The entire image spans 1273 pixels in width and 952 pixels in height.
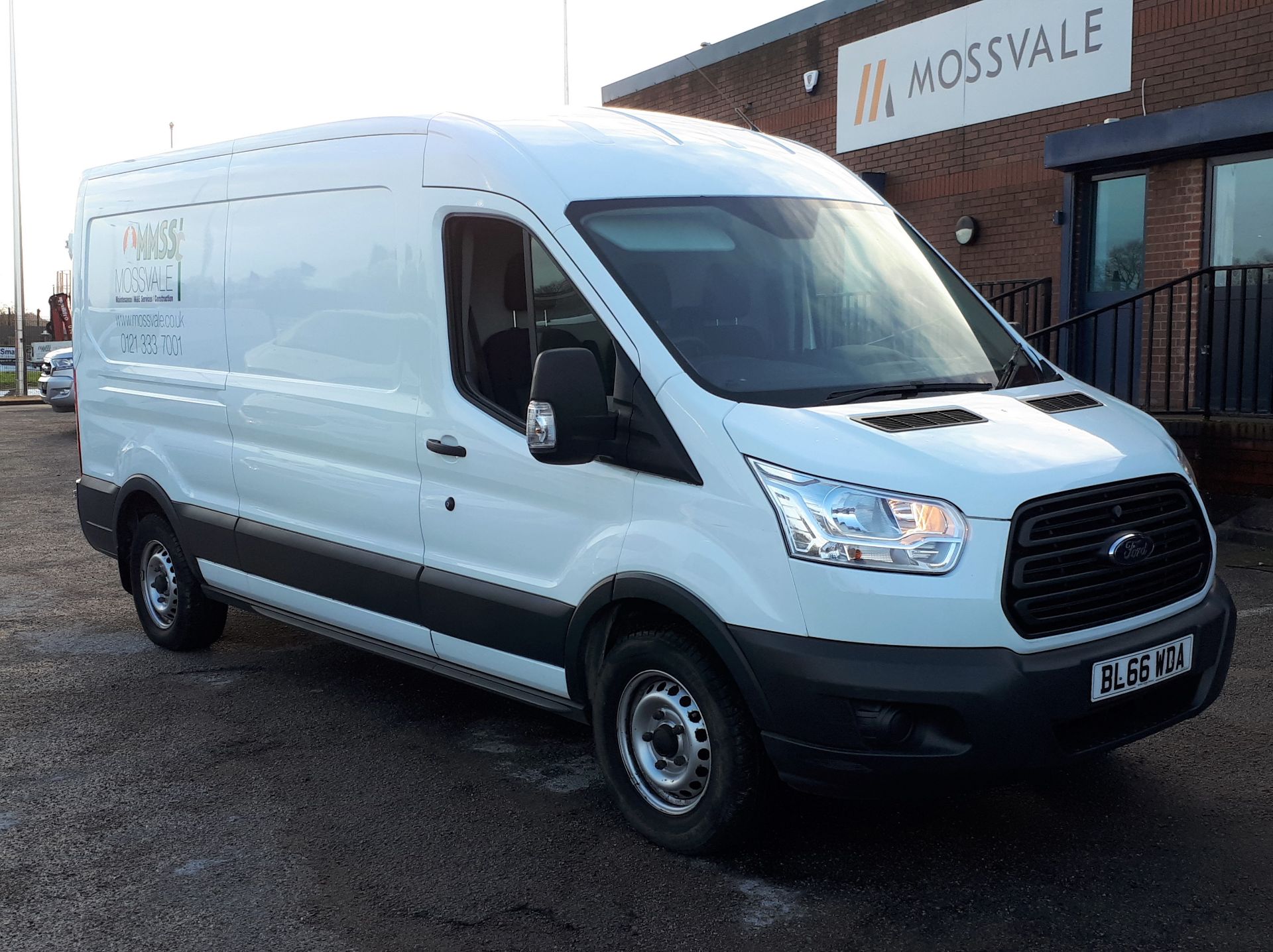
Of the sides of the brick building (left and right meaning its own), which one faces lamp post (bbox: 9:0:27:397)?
right

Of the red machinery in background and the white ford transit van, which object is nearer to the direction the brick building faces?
the white ford transit van

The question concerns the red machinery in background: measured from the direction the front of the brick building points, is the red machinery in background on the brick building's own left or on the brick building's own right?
on the brick building's own right

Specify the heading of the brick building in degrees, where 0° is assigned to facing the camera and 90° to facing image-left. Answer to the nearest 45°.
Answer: approximately 45°

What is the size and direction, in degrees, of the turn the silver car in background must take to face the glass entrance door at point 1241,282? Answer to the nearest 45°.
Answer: approximately 90° to its left

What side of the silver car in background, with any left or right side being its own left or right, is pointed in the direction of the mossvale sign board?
left

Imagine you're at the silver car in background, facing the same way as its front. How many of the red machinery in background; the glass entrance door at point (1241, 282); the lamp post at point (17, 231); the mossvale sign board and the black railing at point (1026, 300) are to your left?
3

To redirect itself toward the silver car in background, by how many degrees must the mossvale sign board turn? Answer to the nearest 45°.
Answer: approximately 45° to its right

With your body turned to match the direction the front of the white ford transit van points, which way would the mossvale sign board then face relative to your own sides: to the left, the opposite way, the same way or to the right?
to the right

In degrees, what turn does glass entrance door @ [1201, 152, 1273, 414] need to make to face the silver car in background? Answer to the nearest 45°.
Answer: approximately 45° to its right
